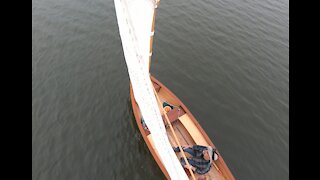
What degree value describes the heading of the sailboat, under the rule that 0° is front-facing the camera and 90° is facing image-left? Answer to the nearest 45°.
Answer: approximately 135°

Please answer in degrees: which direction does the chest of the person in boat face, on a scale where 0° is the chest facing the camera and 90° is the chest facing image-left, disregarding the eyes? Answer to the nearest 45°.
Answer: approximately 90°
